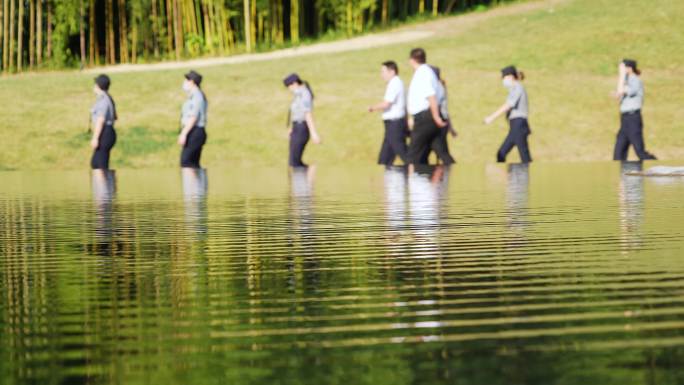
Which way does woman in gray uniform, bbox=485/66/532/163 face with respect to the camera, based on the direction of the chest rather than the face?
to the viewer's left

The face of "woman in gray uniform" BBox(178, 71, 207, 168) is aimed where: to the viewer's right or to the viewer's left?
to the viewer's left

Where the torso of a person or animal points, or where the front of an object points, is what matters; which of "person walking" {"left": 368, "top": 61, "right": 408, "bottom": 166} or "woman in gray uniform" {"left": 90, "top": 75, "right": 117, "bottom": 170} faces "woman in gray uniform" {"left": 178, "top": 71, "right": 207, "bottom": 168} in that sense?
the person walking

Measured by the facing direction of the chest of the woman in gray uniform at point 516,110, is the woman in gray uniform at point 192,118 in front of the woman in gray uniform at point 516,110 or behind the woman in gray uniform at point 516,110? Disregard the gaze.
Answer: in front

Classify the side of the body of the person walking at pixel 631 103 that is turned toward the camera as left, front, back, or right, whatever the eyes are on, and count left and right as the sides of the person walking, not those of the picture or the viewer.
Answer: left

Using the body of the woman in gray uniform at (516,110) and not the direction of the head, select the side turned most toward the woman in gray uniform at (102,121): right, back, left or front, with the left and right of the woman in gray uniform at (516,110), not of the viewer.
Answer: front

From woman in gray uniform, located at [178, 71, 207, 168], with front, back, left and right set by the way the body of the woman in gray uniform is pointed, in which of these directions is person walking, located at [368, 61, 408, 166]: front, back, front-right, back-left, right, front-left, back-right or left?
back

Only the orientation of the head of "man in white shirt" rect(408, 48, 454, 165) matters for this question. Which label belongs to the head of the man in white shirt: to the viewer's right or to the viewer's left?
to the viewer's left

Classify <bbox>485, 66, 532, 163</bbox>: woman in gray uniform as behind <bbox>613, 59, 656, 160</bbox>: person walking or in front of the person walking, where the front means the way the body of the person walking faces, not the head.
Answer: in front

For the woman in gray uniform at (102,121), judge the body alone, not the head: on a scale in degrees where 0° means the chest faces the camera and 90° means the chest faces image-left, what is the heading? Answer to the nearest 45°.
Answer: approximately 90°

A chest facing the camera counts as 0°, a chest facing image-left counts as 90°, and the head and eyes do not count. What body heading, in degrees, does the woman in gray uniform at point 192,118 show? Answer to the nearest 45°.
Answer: approximately 90°

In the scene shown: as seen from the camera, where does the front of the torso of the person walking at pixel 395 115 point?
to the viewer's left

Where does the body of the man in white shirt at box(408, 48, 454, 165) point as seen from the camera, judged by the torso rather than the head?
to the viewer's left

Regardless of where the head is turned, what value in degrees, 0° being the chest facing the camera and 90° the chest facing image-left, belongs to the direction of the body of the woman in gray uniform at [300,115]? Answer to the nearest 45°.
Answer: approximately 90°
